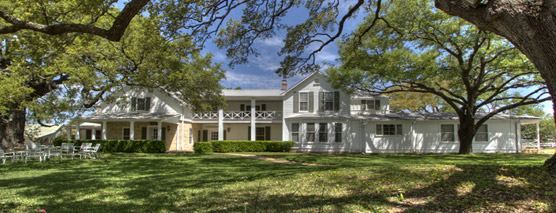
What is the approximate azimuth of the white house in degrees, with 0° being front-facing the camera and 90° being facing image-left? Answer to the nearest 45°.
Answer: approximately 0°
